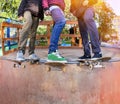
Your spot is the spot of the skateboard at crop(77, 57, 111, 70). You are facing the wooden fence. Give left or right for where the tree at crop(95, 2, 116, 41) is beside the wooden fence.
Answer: right

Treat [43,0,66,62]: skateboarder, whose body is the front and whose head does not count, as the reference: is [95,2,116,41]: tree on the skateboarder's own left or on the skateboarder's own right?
on the skateboarder's own left

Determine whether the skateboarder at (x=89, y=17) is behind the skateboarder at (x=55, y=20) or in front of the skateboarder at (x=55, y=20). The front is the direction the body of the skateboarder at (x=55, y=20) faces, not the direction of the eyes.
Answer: in front
